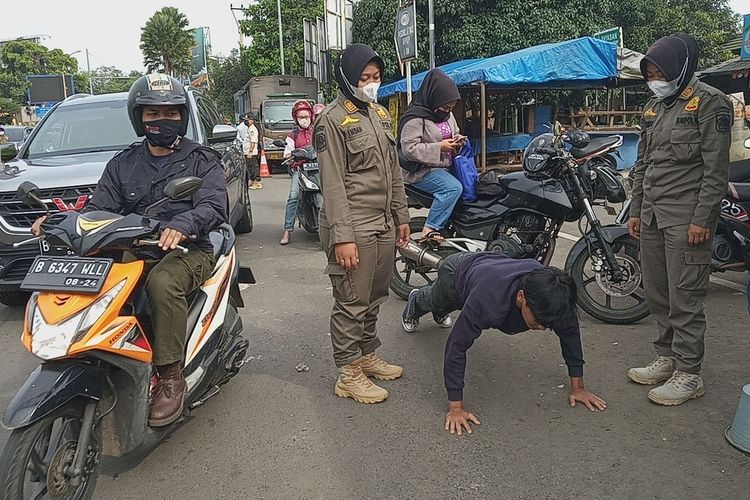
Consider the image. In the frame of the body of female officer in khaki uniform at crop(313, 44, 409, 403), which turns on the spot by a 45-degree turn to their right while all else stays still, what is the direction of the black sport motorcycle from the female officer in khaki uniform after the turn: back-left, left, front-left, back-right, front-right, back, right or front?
back-left

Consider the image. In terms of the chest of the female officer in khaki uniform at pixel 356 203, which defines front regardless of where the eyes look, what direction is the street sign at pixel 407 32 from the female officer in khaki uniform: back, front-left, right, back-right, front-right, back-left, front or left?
back-left

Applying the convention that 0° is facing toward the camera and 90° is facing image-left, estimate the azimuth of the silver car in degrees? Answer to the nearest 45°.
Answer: approximately 45°

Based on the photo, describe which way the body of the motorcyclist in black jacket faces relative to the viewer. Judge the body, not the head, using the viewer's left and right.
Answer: facing the viewer and to the left of the viewer

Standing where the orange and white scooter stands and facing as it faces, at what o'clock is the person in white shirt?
The person in white shirt is roughly at 5 o'clock from the orange and white scooter.

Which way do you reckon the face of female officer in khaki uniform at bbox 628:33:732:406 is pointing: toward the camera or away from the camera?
toward the camera

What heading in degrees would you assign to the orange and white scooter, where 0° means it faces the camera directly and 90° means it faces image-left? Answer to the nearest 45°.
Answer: approximately 45°

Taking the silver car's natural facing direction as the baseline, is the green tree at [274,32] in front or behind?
behind

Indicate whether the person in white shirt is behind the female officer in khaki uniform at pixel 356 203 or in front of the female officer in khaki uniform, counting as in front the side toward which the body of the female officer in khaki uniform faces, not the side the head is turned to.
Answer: behind

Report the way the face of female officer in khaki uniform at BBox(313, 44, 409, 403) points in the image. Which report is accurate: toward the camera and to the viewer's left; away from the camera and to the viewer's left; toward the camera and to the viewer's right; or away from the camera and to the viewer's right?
toward the camera and to the viewer's right

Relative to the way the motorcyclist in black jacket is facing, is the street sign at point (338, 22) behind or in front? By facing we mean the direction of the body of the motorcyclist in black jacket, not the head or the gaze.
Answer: behind

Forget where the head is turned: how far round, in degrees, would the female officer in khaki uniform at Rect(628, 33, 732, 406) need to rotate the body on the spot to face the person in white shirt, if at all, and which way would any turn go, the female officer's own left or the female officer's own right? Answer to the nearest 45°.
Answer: approximately 90° to the female officer's own right
